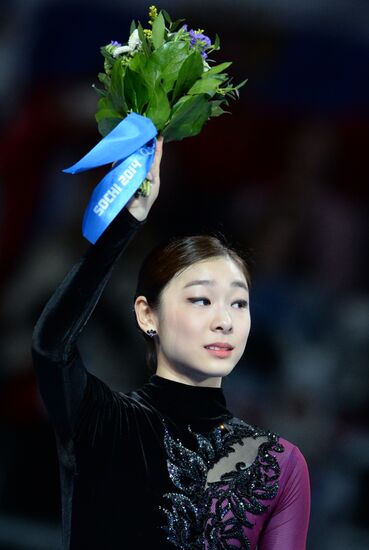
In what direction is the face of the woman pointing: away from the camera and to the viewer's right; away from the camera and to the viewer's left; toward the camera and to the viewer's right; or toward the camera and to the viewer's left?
toward the camera and to the viewer's right

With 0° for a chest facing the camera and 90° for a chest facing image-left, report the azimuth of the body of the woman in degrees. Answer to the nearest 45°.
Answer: approximately 315°
